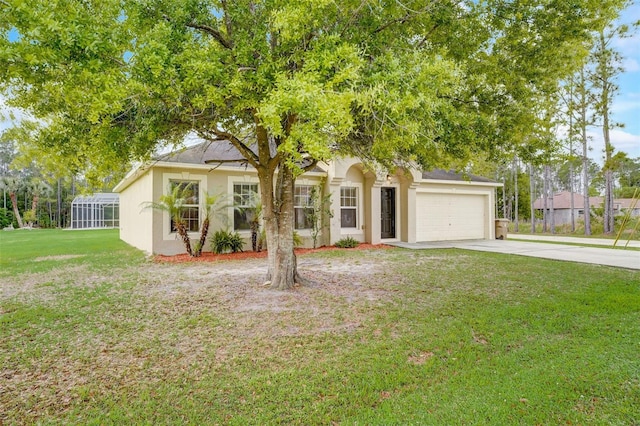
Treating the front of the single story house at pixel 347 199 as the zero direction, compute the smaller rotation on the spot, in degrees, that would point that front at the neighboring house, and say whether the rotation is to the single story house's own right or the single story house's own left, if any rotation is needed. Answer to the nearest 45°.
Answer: approximately 90° to the single story house's own left

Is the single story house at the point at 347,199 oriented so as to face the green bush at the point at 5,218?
no

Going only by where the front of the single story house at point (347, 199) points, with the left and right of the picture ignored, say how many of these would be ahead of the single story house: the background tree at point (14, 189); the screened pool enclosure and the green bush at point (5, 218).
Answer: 0

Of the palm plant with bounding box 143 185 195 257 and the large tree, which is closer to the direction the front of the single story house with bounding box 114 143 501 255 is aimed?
the large tree

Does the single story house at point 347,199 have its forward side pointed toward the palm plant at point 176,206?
no

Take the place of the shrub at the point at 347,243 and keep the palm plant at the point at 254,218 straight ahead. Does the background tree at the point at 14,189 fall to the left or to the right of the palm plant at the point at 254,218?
right

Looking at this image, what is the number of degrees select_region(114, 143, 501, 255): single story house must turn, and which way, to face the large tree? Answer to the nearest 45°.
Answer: approximately 45° to its right

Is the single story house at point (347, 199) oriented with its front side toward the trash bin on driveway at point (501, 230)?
no

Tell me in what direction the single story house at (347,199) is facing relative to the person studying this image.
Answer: facing the viewer and to the right of the viewer

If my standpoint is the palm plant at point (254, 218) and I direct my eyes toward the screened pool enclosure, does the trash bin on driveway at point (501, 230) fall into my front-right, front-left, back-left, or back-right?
back-right
